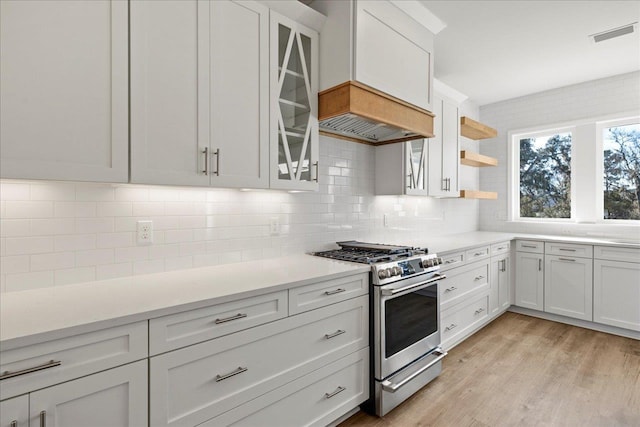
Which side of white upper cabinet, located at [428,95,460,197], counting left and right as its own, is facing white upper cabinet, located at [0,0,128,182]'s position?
right

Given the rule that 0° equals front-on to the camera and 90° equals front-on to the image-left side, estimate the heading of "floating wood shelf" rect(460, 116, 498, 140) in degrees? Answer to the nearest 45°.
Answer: approximately 315°

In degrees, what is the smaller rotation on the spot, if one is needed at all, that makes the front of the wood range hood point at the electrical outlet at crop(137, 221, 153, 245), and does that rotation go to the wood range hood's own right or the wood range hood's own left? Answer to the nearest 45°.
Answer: approximately 90° to the wood range hood's own right

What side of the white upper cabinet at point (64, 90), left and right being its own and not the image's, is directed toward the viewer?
front

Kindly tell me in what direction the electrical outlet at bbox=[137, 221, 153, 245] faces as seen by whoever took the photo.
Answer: facing the viewer

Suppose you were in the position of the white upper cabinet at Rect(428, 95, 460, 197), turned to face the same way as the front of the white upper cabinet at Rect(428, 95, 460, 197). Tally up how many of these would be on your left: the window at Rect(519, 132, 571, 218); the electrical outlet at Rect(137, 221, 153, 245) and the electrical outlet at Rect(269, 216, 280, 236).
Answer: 1

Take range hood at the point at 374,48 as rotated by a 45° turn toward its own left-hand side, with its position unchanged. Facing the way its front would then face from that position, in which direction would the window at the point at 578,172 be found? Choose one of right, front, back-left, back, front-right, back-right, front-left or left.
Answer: front-left

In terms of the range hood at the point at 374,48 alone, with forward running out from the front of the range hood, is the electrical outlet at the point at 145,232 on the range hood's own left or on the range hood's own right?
on the range hood's own right

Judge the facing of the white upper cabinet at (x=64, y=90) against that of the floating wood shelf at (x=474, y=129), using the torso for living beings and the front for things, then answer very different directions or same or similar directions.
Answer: same or similar directions

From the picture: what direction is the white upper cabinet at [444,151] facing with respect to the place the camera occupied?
facing the viewer and to the right of the viewer

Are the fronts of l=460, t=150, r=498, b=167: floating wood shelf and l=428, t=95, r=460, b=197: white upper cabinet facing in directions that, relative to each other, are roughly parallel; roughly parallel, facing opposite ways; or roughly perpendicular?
roughly parallel

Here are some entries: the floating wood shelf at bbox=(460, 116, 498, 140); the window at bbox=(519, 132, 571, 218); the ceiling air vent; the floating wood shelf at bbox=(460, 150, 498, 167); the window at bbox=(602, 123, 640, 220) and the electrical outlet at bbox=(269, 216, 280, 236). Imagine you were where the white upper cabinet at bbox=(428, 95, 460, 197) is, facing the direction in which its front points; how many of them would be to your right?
1

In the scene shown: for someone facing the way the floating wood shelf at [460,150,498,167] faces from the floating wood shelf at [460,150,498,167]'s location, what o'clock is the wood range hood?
The wood range hood is roughly at 2 o'clock from the floating wood shelf.

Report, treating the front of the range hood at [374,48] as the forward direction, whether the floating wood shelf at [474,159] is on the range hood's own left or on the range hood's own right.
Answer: on the range hood's own left

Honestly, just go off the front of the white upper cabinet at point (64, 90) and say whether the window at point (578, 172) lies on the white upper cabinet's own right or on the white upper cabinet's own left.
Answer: on the white upper cabinet's own left

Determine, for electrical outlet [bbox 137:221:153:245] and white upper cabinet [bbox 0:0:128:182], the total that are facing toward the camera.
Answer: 2

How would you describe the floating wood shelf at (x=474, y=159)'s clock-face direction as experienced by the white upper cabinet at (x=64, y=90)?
The floating wood shelf is roughly at 9 o'clock from the white upper cabinet.
